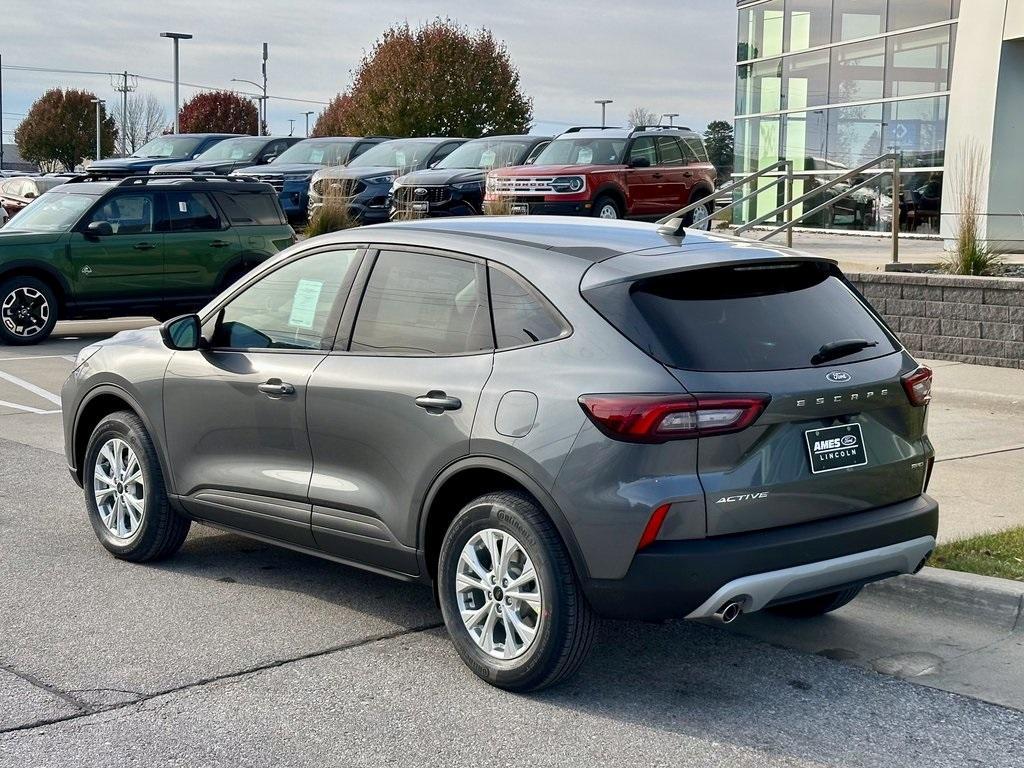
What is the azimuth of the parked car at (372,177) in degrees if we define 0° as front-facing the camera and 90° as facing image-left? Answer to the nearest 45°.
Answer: approximately 45°

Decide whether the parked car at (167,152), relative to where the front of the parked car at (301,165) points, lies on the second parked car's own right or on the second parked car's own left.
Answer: on the second parked car's own right

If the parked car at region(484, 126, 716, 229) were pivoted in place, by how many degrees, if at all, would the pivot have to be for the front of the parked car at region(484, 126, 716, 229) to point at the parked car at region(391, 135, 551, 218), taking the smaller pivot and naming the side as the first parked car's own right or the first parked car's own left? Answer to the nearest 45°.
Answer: approximately 45° to the first parked car's own right

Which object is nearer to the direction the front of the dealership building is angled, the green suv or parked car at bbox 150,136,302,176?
the green suv

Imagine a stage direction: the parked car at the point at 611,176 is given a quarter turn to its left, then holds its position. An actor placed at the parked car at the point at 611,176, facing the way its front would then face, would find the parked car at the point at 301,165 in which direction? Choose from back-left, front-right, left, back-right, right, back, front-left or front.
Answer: back

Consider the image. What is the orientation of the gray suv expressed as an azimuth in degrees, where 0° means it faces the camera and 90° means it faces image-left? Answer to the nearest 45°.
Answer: approximately 135°

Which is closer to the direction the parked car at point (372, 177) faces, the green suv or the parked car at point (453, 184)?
the green suv

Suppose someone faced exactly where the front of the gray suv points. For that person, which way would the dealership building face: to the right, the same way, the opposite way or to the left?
to the left

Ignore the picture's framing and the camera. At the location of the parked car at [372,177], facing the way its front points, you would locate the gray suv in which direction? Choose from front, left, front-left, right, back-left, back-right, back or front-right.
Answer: front-left

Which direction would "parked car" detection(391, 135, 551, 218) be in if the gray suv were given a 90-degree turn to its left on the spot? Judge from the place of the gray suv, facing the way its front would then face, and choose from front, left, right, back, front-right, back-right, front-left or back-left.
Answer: back-right

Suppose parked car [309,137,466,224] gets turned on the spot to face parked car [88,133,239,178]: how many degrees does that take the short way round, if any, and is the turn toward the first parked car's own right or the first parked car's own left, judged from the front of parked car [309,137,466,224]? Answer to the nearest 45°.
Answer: approximately 90° to the first parked car's own right

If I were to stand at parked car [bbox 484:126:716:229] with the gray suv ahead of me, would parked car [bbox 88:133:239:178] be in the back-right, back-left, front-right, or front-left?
back-right

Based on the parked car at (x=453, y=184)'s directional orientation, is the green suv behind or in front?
in front

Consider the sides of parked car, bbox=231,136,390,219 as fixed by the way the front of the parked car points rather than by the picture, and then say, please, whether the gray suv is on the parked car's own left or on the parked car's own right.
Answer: on the parked car's own left
